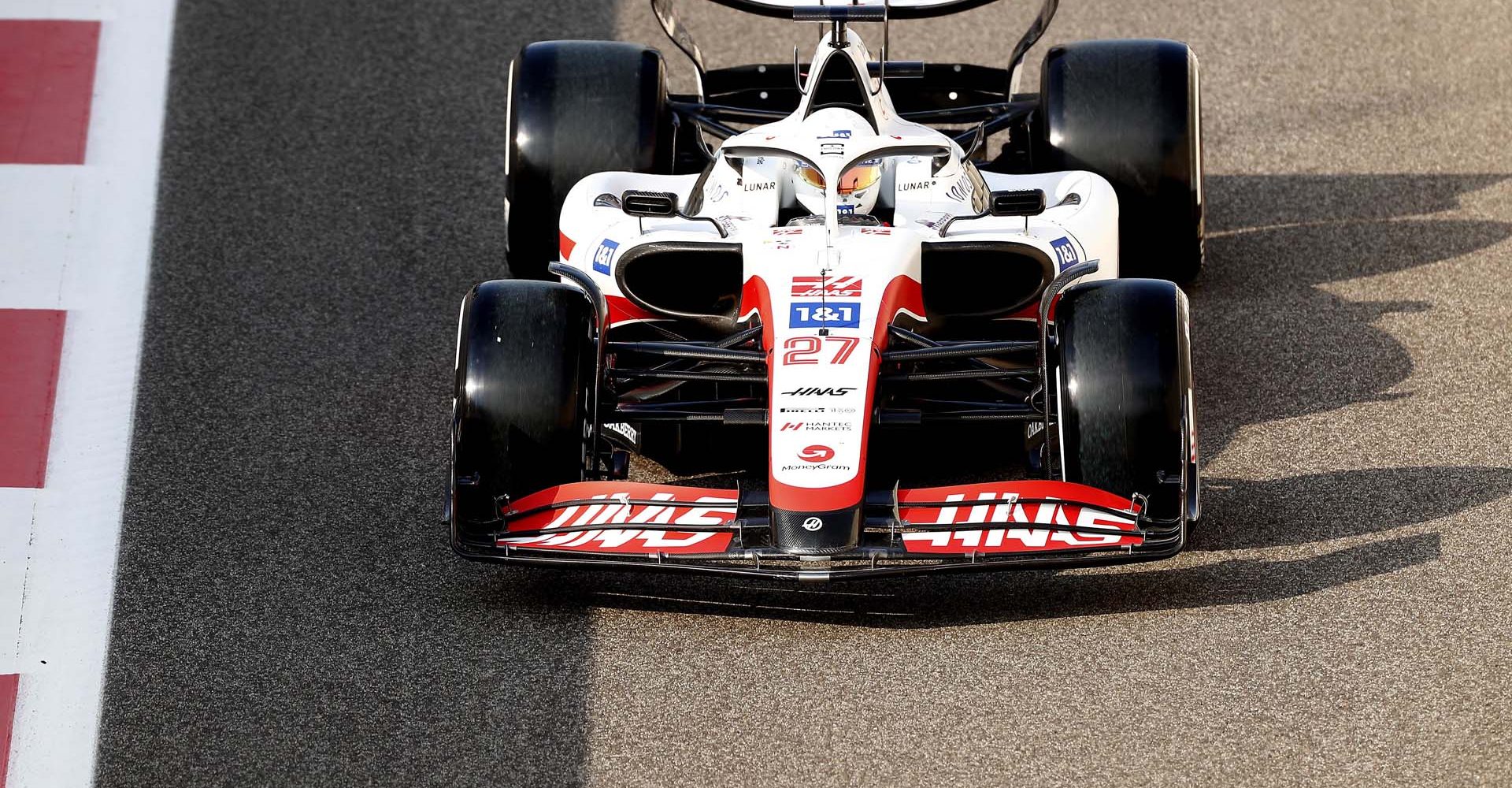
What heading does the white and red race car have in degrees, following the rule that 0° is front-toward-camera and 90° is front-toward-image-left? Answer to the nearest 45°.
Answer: approximately 0°
